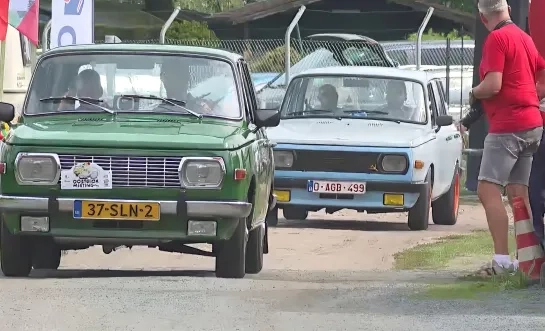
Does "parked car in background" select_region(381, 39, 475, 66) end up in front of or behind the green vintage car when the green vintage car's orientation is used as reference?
behind

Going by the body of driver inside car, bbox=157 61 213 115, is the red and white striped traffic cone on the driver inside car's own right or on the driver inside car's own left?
on the driver inside car's own left

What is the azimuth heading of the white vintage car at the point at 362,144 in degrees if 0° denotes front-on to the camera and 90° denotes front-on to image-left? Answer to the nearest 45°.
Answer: approximately 0°

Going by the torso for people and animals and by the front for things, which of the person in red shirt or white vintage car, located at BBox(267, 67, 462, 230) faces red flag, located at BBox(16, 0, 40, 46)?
the person in red shirt

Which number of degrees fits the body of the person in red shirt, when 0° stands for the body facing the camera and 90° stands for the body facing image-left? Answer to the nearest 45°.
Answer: approximately 135°

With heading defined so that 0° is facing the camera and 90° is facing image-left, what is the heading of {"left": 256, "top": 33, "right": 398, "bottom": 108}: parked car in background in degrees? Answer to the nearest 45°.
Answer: approximately 45°

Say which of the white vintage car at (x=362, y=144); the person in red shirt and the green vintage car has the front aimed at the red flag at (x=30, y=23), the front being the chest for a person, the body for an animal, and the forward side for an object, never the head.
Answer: the person in red shirt

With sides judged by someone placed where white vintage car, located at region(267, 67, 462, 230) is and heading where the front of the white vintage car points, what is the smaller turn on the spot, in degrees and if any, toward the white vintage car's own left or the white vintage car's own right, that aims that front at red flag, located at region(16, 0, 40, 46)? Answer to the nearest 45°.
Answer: approximately 135° to the white vintage car's own right
